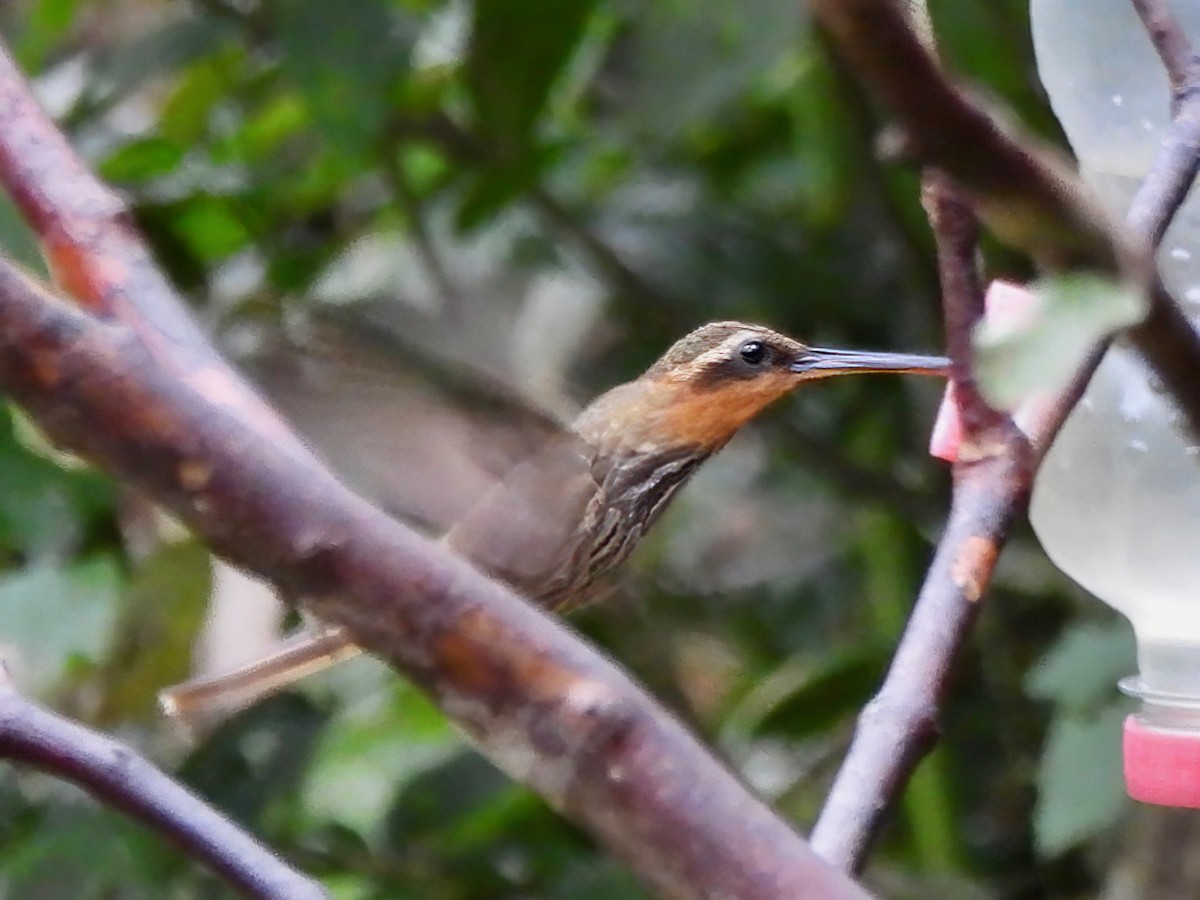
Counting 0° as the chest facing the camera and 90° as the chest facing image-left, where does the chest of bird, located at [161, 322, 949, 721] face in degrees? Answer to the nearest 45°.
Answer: approximately 270°

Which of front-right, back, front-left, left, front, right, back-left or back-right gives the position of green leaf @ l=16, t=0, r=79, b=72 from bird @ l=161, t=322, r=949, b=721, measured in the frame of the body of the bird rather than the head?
back-left

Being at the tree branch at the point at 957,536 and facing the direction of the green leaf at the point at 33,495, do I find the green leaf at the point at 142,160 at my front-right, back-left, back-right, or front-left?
front-right

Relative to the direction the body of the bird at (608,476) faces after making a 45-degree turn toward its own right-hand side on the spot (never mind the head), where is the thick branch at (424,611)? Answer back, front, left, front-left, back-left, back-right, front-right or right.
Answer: front-right
